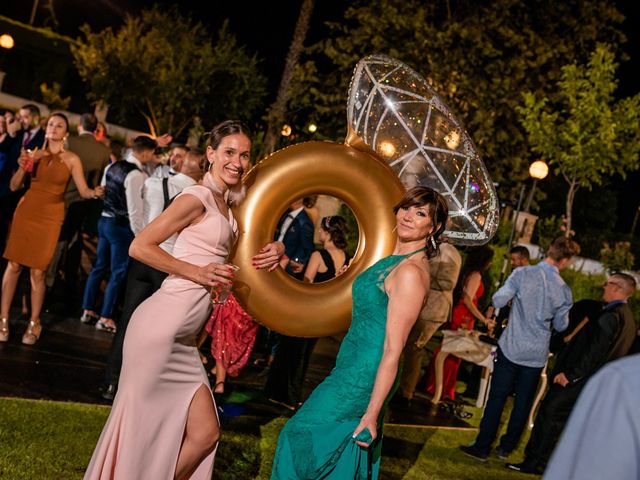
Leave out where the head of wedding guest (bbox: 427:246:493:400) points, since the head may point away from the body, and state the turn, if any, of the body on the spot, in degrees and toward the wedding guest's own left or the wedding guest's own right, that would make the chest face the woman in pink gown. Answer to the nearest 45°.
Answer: approximately 90° to the wedding guest's own right

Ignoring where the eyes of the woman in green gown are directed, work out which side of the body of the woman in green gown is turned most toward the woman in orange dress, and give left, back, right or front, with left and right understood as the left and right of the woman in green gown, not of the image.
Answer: right

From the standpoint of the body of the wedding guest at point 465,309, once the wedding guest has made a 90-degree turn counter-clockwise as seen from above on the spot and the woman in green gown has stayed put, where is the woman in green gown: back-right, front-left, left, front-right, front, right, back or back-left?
back

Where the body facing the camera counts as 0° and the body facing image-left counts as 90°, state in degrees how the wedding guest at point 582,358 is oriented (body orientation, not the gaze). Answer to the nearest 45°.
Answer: approximately 90°

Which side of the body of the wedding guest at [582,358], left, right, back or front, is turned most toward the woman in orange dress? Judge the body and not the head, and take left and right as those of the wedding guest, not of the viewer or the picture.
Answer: front
